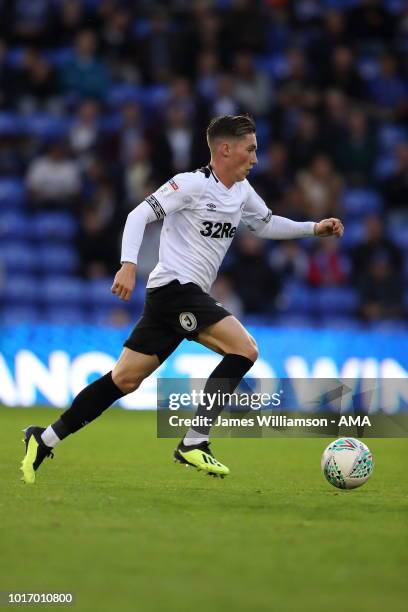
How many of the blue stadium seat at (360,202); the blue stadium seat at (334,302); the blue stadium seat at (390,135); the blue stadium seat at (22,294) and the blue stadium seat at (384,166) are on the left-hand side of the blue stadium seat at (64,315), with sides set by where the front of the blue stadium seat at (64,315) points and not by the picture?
4

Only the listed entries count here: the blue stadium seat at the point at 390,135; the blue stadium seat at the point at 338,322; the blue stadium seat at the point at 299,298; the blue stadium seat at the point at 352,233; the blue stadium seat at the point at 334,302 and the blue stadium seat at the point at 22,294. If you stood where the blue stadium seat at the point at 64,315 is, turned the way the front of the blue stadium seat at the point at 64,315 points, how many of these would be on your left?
5

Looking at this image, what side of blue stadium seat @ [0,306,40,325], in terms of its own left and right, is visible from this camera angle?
front

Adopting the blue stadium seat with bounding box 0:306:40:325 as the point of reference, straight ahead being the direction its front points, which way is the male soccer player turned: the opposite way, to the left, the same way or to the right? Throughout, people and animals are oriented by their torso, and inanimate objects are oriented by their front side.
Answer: to the left

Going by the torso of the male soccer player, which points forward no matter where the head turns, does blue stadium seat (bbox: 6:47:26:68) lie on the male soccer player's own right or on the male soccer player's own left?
on the male soccer player's own left

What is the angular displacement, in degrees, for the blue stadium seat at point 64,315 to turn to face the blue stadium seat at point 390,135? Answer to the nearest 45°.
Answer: approximately 90° to its left

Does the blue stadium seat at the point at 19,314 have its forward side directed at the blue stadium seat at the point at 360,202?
no

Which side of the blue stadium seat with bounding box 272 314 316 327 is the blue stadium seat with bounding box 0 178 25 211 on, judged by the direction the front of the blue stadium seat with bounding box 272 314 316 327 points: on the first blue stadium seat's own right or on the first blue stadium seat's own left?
on the first blue stadium seat's own right

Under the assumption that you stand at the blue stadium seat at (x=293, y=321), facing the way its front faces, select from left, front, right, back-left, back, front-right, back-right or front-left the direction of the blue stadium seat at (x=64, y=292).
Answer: right

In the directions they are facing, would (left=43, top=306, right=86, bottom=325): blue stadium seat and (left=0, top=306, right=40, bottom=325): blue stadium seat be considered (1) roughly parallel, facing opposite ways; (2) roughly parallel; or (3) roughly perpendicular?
roughly parallel

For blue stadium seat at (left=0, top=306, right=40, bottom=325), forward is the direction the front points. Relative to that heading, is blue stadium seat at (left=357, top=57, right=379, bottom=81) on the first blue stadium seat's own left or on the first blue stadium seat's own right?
on the first blue stadium seat's own left

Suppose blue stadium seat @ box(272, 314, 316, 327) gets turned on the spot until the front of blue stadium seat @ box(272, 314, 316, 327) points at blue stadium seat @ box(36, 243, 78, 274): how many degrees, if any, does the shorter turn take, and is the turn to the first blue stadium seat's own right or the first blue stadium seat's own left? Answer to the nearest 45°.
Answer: approximately 90° to the first blue stadium seat's own right

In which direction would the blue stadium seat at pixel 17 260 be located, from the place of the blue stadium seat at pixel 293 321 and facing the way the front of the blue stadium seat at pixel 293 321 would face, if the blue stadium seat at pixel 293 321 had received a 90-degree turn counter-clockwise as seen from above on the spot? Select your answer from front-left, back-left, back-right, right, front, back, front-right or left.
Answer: back

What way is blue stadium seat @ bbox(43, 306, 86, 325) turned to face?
toward the camera

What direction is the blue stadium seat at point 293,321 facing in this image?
toward the camera

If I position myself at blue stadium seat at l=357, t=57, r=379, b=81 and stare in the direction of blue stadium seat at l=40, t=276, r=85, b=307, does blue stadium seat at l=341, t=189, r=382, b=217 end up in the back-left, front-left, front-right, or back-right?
front-left

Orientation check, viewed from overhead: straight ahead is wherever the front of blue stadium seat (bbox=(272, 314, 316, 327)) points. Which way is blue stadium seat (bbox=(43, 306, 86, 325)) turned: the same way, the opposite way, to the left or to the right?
the same way
